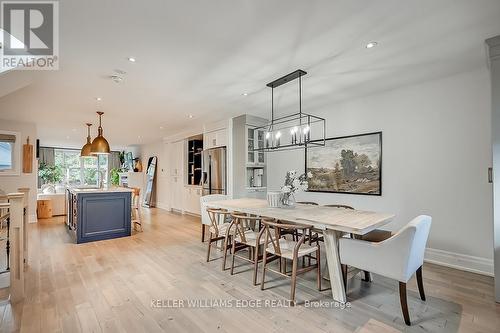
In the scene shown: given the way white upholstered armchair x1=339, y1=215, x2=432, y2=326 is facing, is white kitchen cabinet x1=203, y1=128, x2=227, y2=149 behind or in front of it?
in front

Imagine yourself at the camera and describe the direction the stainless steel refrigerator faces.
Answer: facing the viewer and to the left of the viewer

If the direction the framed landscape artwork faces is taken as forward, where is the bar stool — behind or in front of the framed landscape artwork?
in front

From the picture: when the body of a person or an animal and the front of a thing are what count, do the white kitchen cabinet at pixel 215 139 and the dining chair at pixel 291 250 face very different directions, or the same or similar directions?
very different directions

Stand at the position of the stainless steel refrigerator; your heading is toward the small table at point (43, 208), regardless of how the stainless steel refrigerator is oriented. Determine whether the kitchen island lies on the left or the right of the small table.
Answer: left

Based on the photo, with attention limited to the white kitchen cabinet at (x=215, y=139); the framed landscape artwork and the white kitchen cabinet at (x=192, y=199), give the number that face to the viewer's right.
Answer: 0

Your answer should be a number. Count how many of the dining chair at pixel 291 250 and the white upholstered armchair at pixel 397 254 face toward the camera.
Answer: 0

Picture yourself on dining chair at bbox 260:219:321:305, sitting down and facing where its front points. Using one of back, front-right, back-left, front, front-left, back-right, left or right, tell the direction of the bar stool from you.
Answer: left

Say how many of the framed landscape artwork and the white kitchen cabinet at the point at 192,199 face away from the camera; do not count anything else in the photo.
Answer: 0

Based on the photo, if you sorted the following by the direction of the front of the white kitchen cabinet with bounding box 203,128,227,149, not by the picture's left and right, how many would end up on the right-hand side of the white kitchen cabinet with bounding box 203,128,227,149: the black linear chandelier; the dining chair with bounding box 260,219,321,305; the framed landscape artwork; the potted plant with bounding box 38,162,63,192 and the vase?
1

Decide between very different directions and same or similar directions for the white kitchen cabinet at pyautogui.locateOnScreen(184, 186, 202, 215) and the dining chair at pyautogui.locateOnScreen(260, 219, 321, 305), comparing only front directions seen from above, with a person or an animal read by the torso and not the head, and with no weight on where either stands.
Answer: very different directions

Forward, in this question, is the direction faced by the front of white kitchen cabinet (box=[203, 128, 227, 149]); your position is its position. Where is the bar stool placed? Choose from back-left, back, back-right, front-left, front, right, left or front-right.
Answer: front-right

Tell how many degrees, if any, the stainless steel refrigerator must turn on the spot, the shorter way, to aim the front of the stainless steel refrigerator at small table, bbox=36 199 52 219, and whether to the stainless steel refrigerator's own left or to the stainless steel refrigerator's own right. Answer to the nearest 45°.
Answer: approximately 45° to the stainless steel refrigerator's own right

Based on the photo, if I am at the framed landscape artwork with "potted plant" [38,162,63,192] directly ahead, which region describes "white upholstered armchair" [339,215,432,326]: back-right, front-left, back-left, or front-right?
back-left

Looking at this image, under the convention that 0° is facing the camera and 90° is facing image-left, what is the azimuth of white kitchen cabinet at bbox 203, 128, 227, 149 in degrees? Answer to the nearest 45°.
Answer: approximately 45°

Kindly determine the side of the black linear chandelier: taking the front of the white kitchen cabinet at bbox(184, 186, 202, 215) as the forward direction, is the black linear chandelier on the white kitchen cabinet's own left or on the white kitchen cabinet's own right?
on the white kitchen cabinet's own left

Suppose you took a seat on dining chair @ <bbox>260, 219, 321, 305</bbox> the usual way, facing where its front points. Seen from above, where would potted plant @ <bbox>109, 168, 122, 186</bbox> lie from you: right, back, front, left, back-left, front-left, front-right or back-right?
left

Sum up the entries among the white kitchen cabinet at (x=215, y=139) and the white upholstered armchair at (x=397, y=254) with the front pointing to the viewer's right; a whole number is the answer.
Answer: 0

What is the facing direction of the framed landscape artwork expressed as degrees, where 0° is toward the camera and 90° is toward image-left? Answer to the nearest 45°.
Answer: approximately 45°

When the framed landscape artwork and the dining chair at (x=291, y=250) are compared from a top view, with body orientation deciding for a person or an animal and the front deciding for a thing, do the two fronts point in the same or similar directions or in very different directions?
very different directions
